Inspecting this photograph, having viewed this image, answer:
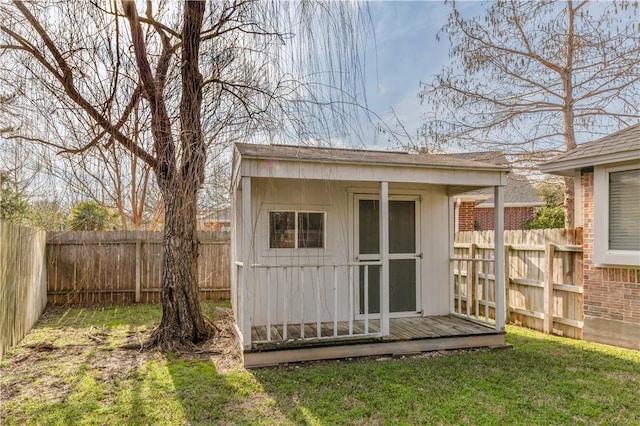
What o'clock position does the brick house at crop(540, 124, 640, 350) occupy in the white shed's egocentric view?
The brick house is roughly at 9 o'clock from the white shed.

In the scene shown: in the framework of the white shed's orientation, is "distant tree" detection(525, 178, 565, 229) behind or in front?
behind

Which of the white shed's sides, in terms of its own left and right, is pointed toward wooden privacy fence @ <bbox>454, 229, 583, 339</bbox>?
left

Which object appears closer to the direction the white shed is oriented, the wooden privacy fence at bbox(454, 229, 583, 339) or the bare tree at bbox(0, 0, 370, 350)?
the bare tree

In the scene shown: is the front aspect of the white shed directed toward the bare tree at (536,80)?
no

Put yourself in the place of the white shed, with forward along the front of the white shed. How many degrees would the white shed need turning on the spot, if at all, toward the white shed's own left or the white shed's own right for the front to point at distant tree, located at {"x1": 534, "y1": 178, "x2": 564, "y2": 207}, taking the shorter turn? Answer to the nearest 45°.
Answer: approximately 135° to the white shed's own left

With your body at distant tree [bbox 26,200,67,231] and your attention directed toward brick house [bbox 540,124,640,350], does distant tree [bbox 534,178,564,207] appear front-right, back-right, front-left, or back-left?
front-left

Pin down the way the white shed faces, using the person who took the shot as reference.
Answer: facing the viewer

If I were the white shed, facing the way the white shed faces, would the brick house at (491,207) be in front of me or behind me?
behind

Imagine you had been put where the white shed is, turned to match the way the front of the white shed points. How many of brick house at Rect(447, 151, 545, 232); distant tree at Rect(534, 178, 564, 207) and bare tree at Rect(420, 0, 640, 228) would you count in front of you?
0

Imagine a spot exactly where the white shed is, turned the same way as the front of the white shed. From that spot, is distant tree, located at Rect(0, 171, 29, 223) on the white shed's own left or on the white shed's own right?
on the white shed's own right

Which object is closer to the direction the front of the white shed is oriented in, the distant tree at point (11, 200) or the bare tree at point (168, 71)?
the bare tree
